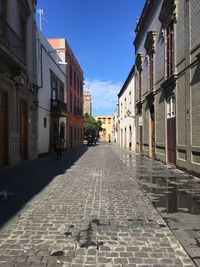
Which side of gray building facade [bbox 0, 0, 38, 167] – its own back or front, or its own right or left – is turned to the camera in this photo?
right

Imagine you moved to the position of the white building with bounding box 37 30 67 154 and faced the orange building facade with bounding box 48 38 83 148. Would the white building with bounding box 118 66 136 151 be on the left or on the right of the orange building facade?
right

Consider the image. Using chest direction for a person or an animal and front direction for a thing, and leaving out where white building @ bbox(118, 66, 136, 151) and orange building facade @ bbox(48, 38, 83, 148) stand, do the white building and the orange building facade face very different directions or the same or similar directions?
very different directions

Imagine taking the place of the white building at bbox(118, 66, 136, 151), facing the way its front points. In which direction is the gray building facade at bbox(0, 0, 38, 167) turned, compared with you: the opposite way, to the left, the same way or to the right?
the opposite way

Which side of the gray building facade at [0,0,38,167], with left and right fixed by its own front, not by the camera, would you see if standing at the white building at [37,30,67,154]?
left

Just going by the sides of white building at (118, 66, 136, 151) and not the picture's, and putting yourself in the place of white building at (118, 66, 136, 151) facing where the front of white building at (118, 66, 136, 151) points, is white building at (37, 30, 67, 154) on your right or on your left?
on your left

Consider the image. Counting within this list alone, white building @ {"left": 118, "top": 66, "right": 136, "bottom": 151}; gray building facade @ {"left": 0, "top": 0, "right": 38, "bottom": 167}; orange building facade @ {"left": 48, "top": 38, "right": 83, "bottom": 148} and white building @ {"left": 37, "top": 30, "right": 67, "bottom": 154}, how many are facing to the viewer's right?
3

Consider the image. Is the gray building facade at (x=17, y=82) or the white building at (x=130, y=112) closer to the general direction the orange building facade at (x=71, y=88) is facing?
the white building

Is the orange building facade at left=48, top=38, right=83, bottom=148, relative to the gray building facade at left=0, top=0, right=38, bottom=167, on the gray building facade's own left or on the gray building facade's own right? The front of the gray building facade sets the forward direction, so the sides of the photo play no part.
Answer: on the gray building facade's own left

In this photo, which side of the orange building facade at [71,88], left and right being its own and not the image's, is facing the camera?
right

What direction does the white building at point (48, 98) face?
to the viewer's right

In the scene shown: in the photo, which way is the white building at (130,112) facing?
to the viewer's left

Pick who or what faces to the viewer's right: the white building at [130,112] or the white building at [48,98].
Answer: the white building at [48,98]

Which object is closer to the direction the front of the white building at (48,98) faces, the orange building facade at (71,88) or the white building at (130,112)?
the white building
